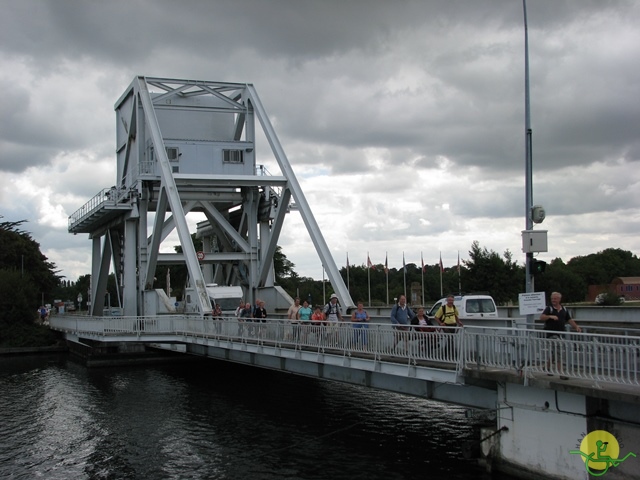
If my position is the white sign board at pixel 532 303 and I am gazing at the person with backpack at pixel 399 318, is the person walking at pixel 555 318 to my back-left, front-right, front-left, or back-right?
back-left

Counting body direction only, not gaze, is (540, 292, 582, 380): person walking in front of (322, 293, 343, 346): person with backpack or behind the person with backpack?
in front

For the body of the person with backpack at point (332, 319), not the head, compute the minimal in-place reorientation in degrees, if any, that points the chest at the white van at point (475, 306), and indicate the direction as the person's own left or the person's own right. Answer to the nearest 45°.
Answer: approximately 135° to the person's own left

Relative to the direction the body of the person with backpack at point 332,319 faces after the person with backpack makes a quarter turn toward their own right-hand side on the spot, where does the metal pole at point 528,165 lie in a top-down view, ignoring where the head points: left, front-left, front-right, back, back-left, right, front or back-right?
back-left

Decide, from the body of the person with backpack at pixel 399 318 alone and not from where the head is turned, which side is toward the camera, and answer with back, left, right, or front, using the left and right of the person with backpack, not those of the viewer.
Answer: front

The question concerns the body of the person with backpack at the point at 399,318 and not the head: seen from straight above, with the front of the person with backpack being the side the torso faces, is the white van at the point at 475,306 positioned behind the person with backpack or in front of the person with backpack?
behind

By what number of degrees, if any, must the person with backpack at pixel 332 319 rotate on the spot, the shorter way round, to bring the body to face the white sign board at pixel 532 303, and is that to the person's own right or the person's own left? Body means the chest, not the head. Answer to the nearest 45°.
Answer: approximately 45° to the person's own left

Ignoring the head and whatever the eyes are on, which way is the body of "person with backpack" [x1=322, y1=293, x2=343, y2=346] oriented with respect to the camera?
toward the camera

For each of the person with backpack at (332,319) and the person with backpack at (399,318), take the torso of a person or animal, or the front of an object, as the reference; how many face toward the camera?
2

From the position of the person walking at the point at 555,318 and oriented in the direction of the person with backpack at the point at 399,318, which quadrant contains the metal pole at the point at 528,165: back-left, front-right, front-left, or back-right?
front-right

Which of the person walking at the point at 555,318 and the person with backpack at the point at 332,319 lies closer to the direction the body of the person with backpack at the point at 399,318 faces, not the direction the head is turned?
the person walking

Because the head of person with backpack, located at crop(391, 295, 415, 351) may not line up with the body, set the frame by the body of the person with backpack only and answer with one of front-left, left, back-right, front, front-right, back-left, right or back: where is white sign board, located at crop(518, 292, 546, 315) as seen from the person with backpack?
front-left

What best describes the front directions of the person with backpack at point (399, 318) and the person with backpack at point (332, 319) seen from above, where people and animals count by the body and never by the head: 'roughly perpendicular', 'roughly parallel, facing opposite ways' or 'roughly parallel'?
roughly parallel

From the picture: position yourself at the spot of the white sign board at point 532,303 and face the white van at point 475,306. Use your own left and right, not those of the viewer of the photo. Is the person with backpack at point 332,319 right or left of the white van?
left
